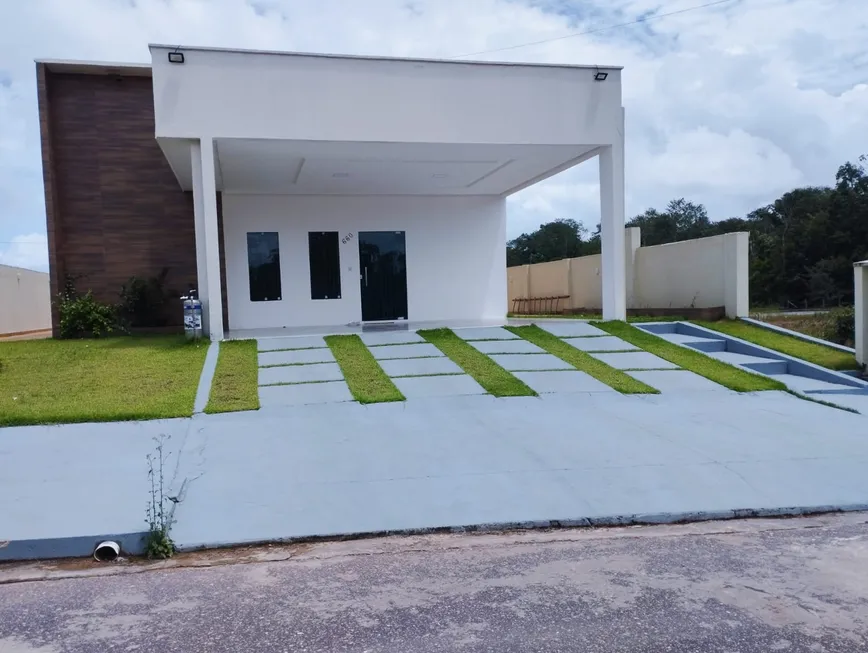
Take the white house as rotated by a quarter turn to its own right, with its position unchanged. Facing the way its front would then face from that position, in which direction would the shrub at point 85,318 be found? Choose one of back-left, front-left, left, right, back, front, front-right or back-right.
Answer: front

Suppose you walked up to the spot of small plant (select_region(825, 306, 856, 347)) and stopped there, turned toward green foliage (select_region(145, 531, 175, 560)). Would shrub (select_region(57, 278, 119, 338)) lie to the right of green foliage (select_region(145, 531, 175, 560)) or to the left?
right

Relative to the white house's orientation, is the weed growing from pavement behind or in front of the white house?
in front

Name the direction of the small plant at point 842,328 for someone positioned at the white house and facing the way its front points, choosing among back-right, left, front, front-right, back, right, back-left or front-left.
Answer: left

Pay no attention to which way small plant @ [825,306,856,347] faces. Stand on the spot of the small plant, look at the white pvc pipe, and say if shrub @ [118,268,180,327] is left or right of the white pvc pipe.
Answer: right

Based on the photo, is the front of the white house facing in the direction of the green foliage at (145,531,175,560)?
yes

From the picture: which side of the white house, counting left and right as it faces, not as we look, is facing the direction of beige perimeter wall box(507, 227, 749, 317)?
left

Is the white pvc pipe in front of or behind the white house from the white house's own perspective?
in front

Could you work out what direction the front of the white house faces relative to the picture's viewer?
facing the viewer
